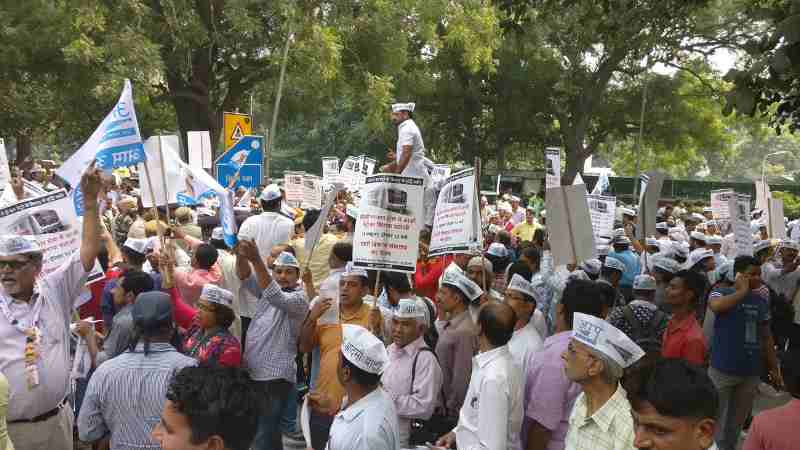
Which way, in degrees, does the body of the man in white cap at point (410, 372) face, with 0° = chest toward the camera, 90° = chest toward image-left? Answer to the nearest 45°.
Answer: approximately 45°

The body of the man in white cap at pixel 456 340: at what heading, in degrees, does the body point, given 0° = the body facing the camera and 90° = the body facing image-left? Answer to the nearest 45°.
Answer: approximately 90°

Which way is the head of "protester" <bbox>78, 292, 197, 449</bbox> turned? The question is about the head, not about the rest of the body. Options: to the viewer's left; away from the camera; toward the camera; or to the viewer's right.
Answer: away from the camera

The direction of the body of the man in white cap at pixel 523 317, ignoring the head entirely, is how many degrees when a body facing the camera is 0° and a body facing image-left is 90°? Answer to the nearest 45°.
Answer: approximately 45°

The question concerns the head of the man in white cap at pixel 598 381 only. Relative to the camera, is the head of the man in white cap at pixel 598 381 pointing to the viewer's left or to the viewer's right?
to the viewer's left
